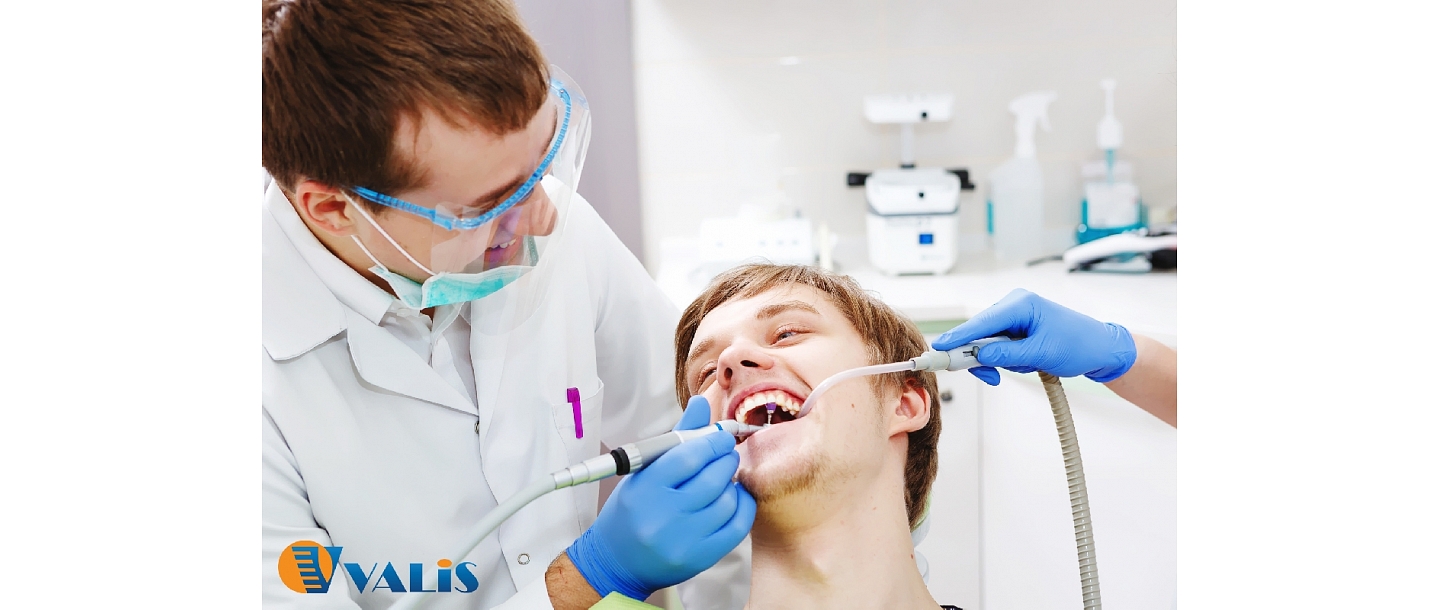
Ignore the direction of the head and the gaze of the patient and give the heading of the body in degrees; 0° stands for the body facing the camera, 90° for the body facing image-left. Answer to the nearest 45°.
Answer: approximately 45°

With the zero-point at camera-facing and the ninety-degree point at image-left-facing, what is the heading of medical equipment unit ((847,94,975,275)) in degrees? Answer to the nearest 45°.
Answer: approximately 0°

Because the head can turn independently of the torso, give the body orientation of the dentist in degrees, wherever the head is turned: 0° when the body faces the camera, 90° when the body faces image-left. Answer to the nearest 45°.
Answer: approximately 315°
